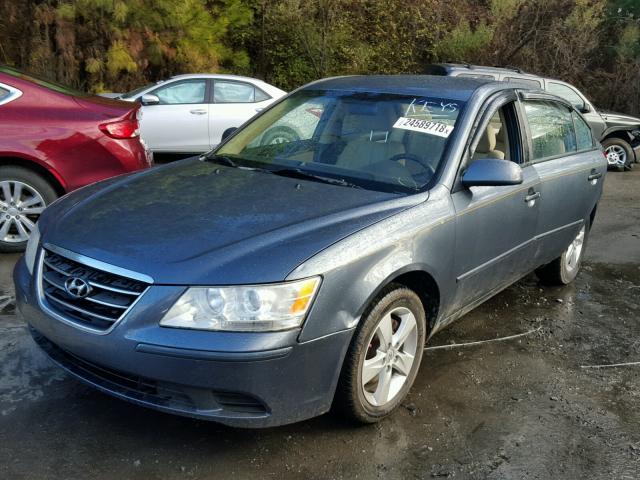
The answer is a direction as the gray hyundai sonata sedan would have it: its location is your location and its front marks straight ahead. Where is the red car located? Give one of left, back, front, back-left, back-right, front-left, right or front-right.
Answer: right

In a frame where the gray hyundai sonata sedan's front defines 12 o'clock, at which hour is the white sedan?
The white sedan is roughly at 4 o'clock from the gray hyundai sonata sedan.

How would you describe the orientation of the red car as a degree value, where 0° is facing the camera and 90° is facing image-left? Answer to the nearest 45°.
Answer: approximately 90°

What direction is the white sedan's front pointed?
to the viewer's left

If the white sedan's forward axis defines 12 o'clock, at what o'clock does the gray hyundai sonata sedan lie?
The gray hyundai sonata sedan is roughly at 9 o'clock from the white sedan.

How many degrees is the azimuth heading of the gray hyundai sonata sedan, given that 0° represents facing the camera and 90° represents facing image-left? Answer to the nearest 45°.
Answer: approximately 45°

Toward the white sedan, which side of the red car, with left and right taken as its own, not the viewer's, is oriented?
right
